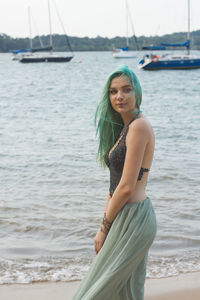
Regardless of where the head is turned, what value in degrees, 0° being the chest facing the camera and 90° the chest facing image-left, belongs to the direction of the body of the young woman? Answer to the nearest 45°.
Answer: approximately 90°
